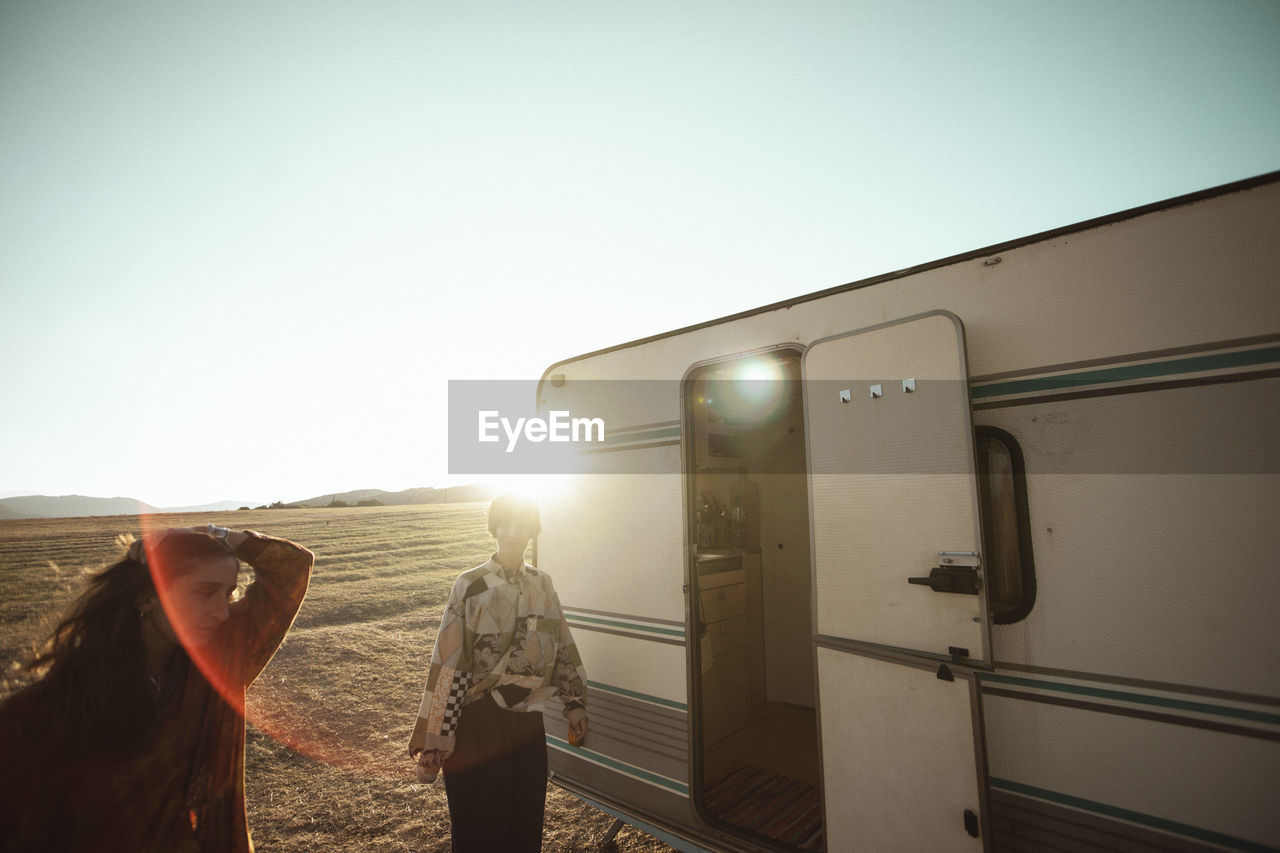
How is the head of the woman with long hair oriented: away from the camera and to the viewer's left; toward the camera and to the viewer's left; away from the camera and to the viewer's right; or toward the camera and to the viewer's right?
toward the camera and to the viewer's right

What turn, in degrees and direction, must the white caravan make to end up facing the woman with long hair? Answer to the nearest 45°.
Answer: approximately 90° to its right

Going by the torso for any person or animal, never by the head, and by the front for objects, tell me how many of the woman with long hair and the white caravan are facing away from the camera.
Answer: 0
